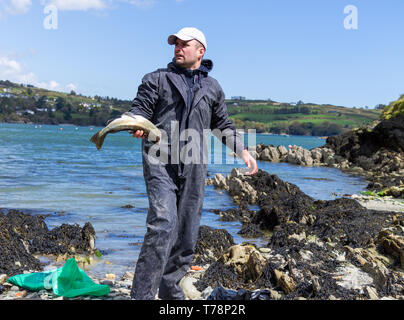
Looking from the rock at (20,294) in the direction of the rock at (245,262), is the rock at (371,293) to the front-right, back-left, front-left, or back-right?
front-right

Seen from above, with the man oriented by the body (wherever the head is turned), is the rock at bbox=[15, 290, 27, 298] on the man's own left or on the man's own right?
on the man's own right

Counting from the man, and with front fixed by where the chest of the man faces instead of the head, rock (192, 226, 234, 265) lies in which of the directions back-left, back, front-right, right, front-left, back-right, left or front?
back

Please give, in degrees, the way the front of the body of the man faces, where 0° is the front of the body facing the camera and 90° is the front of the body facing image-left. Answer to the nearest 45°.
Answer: approximately 0°

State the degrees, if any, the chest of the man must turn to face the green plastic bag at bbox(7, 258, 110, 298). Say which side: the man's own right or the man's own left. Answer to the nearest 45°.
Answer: approximately 135° to the man's own right

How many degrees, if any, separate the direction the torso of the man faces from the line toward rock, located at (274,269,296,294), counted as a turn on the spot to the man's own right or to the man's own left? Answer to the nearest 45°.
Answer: approximately 135° to the man's own left

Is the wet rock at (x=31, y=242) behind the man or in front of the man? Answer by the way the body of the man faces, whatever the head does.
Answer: behind

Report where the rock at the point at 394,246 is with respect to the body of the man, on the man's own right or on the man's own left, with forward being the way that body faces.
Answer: on the man's own left

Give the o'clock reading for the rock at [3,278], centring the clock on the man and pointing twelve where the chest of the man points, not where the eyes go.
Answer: The rock is roughly at 4 o'clock from the man.
